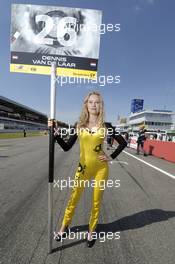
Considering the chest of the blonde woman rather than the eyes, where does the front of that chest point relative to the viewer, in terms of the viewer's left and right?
facing the viewer

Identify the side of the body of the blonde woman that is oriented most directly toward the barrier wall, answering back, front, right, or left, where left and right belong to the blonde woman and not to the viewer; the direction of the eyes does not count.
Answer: back
